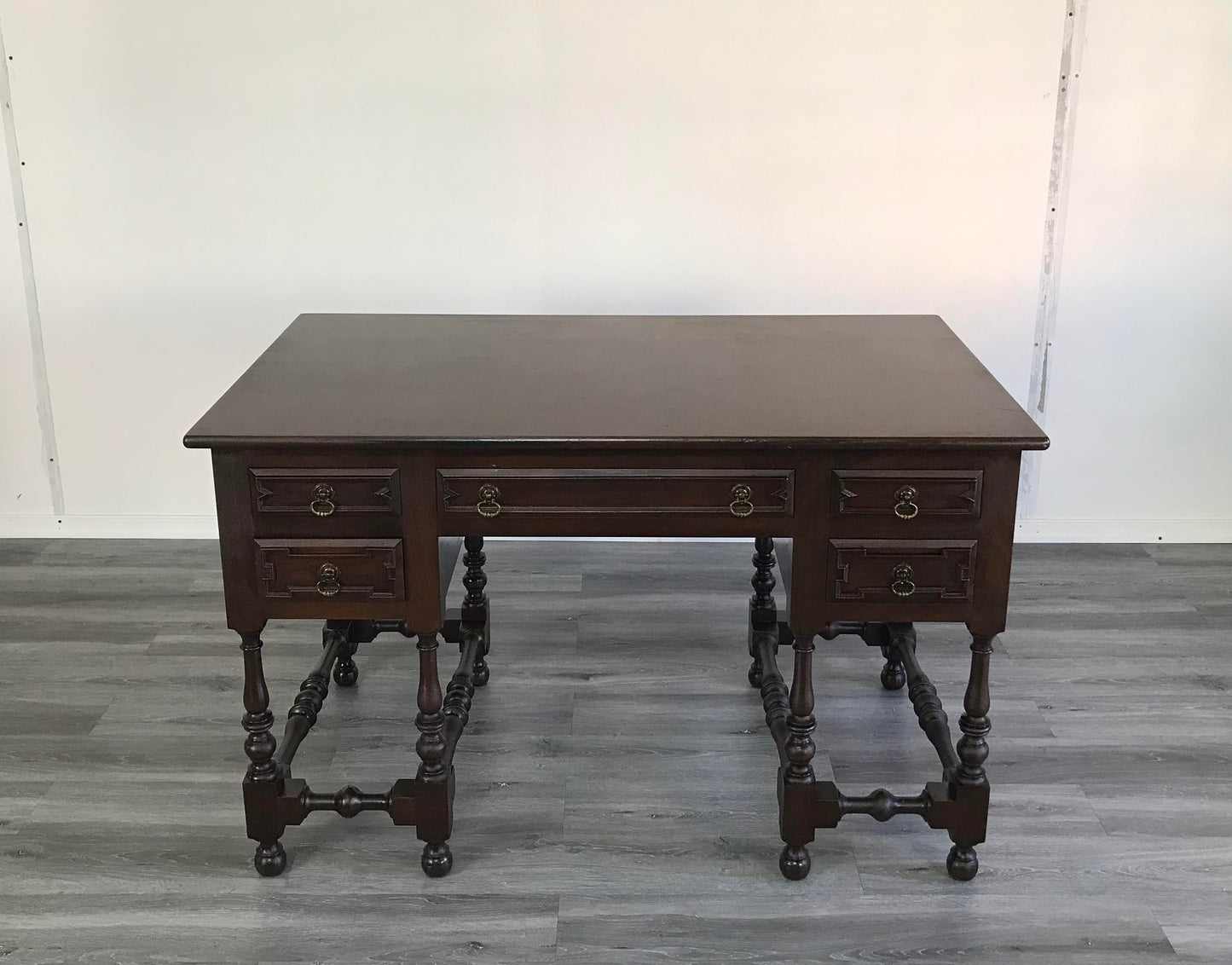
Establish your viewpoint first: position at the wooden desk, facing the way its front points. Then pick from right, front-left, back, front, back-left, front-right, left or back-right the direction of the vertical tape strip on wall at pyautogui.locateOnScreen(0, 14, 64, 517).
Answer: back-right

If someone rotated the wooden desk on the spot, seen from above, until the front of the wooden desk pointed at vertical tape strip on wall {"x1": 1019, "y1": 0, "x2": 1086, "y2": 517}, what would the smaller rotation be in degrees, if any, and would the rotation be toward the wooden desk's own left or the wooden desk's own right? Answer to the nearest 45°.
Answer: approximately 135° to the wooden desk's own left

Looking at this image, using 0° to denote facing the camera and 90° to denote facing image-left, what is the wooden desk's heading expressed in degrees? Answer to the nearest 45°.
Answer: approximately 0°
